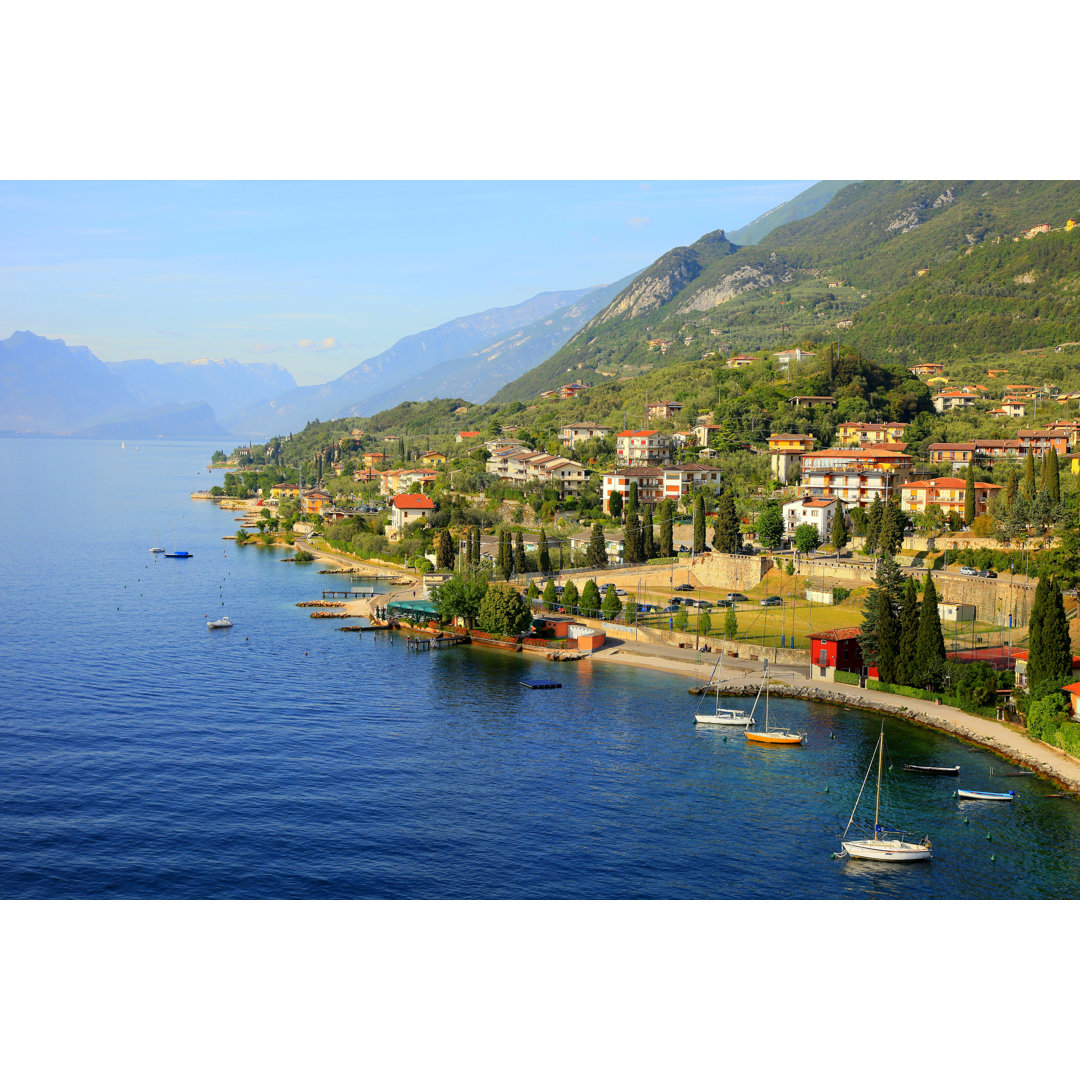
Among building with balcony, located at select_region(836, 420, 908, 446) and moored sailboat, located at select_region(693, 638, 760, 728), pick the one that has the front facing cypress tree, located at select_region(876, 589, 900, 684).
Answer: the building with balcony

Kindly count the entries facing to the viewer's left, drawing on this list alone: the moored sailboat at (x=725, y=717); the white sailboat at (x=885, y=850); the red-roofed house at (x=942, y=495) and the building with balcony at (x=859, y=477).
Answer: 2

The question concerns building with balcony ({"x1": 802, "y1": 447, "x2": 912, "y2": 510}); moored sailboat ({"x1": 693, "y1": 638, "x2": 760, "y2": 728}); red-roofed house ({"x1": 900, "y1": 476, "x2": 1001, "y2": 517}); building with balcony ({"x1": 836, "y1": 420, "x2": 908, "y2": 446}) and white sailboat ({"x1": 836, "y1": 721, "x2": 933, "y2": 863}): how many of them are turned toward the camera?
3

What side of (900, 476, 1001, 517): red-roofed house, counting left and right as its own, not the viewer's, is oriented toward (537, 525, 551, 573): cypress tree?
right

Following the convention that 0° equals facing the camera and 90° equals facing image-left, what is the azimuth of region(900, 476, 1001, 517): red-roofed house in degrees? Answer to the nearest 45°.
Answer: approximately 0°

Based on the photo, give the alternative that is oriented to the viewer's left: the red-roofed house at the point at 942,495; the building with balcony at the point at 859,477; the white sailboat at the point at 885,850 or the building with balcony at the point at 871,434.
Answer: the white sailboat

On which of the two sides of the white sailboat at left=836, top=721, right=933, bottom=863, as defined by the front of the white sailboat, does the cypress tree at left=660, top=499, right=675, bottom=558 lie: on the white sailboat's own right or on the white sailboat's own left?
on the white sailboat's own right

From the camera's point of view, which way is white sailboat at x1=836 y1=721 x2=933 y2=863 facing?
to the viewer's left

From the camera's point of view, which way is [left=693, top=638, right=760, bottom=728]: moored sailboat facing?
to the viewer's left

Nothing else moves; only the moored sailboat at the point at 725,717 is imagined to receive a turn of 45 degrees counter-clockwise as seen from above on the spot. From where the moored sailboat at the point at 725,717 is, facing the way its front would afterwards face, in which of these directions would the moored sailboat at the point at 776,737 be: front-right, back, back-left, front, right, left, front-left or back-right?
left

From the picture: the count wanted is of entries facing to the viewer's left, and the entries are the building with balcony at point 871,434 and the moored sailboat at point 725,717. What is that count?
1

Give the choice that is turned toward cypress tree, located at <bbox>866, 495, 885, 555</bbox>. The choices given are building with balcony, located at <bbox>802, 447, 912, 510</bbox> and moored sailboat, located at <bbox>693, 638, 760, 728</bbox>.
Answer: the building with balcony

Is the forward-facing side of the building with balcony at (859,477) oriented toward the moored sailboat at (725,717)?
yes

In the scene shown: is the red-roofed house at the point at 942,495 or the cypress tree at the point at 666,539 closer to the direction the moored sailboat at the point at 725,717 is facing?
the cypress tree

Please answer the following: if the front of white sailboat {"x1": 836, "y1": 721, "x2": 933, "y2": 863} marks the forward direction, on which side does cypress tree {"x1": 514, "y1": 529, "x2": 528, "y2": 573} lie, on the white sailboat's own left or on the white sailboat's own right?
on the white sailboat's own right
